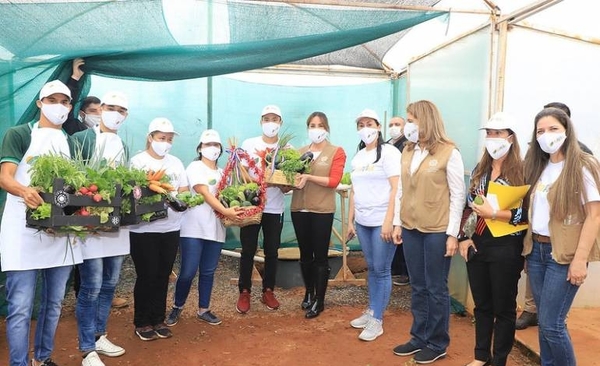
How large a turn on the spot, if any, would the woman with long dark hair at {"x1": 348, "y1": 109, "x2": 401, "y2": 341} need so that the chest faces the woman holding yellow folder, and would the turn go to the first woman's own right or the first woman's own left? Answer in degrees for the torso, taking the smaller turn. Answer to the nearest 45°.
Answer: approximately 90° to the first woman's own left

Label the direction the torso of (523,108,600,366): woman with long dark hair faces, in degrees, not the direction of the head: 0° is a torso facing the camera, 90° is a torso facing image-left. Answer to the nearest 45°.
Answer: approximately 45°

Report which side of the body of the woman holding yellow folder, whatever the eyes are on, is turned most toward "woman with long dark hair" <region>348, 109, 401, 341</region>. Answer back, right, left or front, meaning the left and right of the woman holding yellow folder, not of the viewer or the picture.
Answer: right

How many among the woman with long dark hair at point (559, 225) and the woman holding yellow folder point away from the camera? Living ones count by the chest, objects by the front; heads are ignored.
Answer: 0

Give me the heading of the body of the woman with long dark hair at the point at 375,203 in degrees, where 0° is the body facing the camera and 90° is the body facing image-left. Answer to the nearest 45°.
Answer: approximately 45°

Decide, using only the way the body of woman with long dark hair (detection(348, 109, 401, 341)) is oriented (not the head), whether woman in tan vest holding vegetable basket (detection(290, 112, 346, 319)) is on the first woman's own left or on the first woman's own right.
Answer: on the first woman's own right

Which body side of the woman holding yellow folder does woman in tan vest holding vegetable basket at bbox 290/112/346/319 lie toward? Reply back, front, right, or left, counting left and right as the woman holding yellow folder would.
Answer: right

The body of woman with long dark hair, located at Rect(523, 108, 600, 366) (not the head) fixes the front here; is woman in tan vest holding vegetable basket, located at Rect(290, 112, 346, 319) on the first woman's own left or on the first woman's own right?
on the first woman's own right

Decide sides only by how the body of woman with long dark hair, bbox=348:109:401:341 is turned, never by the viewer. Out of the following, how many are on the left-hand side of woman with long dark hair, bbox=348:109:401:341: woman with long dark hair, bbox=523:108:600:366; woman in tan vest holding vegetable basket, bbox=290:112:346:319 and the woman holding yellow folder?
2

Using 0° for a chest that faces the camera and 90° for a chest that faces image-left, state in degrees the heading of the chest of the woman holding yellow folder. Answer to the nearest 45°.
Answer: approximately 45°
